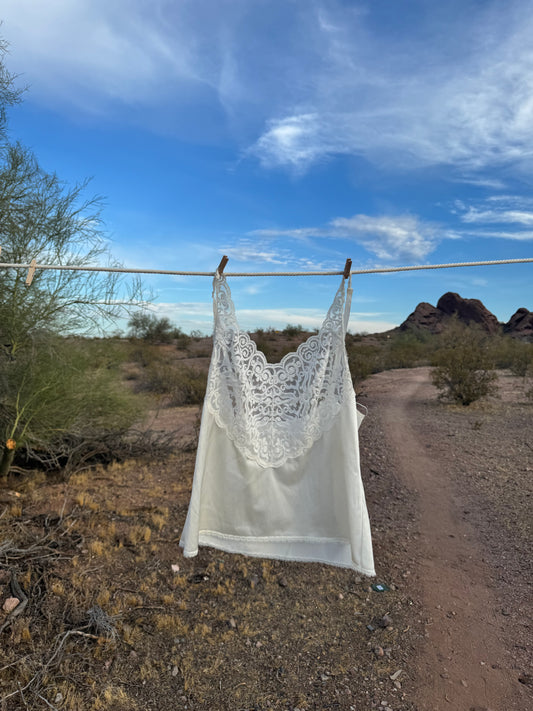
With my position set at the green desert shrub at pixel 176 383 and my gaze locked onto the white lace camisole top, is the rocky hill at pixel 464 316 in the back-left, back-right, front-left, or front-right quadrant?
back-left

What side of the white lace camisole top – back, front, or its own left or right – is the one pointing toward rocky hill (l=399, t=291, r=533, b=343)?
back

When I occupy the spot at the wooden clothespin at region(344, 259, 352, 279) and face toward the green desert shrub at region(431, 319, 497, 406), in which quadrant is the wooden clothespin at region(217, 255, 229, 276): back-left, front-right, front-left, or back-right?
back-left

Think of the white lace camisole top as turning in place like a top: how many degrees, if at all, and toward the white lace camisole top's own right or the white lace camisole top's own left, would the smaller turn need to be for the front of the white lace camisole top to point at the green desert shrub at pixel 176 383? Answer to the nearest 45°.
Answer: approximately 180°

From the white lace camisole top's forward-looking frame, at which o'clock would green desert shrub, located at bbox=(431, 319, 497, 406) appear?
The green desert shrub is roughly at 7 o'clock from the white lace camisole top.

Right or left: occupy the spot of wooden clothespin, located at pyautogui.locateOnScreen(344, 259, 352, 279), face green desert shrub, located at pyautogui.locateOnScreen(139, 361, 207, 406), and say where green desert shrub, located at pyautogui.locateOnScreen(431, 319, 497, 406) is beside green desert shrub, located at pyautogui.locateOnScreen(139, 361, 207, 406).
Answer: right

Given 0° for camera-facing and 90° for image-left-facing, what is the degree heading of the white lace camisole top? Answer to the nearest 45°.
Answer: approximately 0°

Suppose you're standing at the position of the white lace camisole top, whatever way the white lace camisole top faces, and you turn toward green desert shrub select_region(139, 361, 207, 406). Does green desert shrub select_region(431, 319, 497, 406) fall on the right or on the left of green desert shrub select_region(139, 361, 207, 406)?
right
